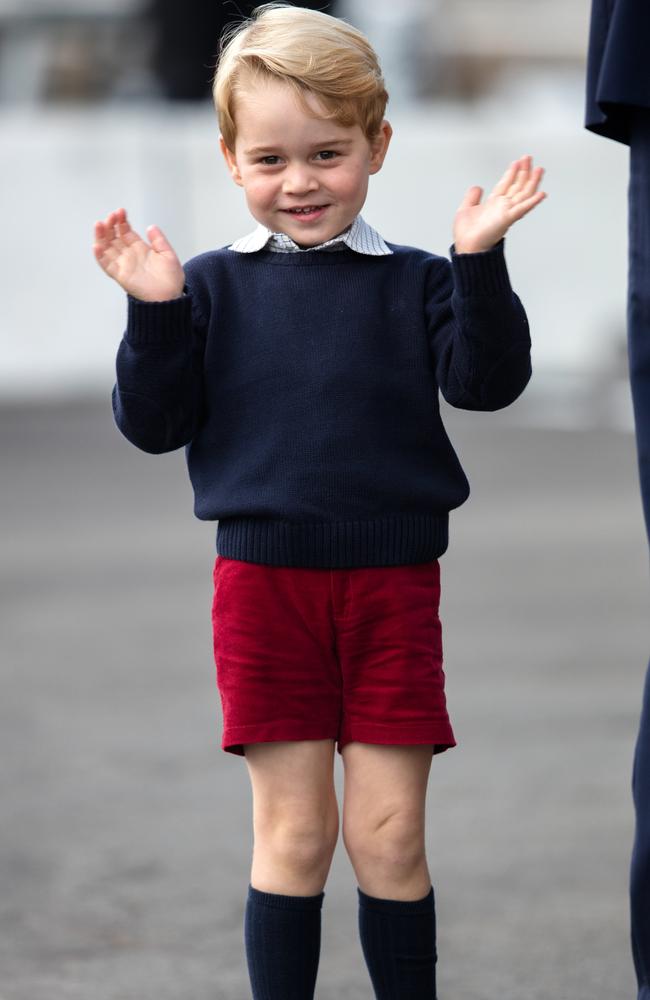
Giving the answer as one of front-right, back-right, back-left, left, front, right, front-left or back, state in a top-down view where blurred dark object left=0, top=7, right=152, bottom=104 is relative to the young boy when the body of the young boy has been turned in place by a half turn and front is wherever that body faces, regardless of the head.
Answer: front

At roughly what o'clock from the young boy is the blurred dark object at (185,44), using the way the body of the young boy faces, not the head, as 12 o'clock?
The blurred dark object is roughly at 6 o'clock from the young boy.

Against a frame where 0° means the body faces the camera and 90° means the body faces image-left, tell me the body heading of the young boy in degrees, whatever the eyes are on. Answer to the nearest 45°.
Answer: approximately 0°

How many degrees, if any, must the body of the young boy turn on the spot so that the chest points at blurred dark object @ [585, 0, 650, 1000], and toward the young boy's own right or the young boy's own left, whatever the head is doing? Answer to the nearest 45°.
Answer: approximately 90° to the young boy's own left
